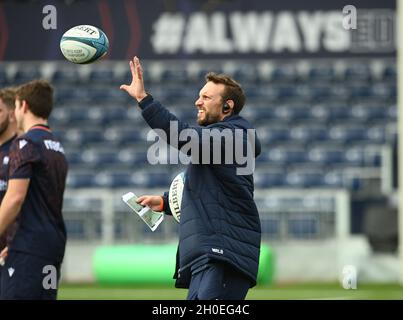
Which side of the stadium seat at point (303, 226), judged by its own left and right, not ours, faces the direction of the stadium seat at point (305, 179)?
back

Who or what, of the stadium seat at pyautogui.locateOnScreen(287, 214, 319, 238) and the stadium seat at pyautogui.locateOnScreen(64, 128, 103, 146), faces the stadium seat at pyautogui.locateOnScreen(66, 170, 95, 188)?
the stadium seat at pyautogui.locateOnScreen(64, 128, 103, 146)

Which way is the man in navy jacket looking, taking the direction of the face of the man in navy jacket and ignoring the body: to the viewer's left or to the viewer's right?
to the viewer's left

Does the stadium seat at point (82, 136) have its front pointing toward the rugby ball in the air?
yes

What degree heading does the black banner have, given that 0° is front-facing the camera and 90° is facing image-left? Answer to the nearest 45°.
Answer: approximately 0°

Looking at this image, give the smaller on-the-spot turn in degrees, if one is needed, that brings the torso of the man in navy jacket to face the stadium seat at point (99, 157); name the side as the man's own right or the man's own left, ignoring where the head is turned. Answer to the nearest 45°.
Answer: approximately 90° to the man's own right

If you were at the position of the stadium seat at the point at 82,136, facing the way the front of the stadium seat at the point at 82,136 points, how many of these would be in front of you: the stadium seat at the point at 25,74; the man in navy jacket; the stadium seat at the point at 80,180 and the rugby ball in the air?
3

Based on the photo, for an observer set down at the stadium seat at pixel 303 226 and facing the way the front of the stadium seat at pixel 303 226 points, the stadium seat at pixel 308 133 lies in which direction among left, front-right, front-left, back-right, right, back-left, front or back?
back

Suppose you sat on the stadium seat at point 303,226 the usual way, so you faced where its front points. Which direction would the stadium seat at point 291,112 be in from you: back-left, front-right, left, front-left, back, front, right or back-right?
back
